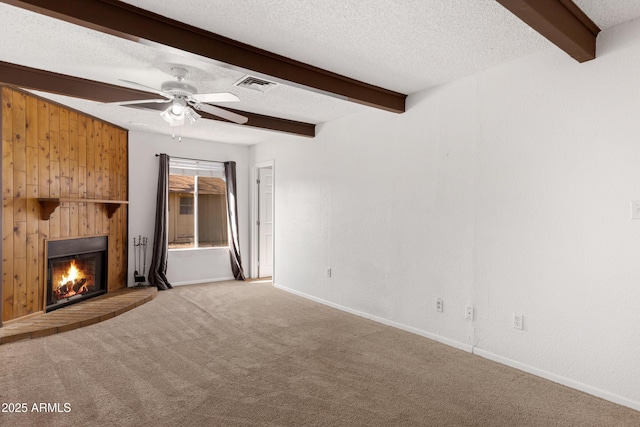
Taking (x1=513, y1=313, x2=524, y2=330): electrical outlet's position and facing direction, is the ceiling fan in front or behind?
in front

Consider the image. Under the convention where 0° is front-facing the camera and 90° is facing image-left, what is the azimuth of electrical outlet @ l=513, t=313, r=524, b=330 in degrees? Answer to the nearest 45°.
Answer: approximately 45°

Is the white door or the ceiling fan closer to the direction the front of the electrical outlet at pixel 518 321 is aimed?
the ceiling fan

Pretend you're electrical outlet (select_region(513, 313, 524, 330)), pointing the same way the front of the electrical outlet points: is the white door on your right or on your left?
on your right

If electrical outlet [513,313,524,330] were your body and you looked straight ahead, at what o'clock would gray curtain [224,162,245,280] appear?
The gray curtain is roughly at 2 o'clock from the electrical outlet.

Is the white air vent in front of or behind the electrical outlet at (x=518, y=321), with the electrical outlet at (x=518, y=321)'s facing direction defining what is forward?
in front

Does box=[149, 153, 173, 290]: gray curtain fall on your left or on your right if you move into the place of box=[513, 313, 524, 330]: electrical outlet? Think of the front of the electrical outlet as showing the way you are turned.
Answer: on your right

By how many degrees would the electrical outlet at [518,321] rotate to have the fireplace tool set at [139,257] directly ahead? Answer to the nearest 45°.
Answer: approximately 45° to its right
